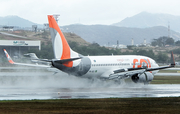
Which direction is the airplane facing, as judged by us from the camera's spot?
facing away from the viewer and to the right of the viewer
